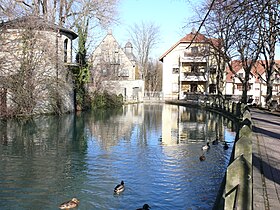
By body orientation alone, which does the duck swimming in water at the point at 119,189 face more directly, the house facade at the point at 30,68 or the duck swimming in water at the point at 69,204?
the house facade

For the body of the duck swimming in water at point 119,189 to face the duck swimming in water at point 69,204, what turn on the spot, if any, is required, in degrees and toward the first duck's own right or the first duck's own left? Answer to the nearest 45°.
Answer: approximately 180°

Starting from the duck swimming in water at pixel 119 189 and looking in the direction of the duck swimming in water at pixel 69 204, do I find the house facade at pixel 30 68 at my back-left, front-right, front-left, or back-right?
back-right

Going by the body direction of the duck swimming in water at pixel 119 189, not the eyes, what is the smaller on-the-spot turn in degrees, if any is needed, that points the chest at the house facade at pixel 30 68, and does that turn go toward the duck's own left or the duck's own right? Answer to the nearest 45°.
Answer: approximately 45° to the duck's own left
